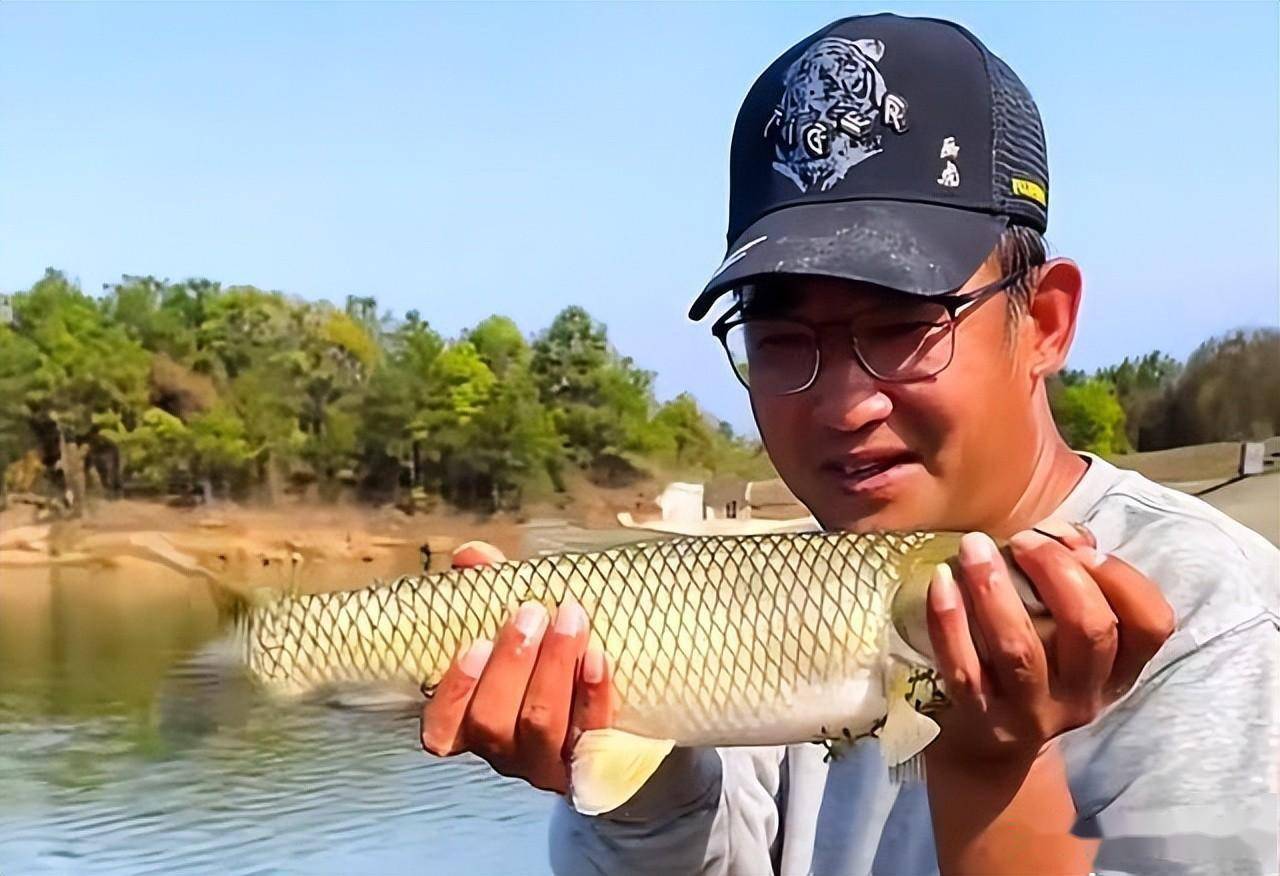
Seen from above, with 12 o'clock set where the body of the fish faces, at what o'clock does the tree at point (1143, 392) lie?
The tree is roughly at 10 o'clock from the fish.

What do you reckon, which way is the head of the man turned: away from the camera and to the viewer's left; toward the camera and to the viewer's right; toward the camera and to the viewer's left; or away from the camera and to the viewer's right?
toward the camera and to the viewer's left

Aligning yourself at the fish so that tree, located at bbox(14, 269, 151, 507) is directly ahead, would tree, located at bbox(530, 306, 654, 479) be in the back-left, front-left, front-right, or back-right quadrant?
front-right

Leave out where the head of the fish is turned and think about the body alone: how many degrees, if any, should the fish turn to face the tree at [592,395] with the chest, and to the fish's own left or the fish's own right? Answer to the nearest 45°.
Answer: approximately 90° to the fish's own left

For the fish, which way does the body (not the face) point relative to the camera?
to the viewer's right

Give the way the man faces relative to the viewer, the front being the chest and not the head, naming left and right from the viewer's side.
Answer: facing the viewer and to the left of the viewer

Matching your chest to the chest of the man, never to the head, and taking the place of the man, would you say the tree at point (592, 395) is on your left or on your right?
on your right
